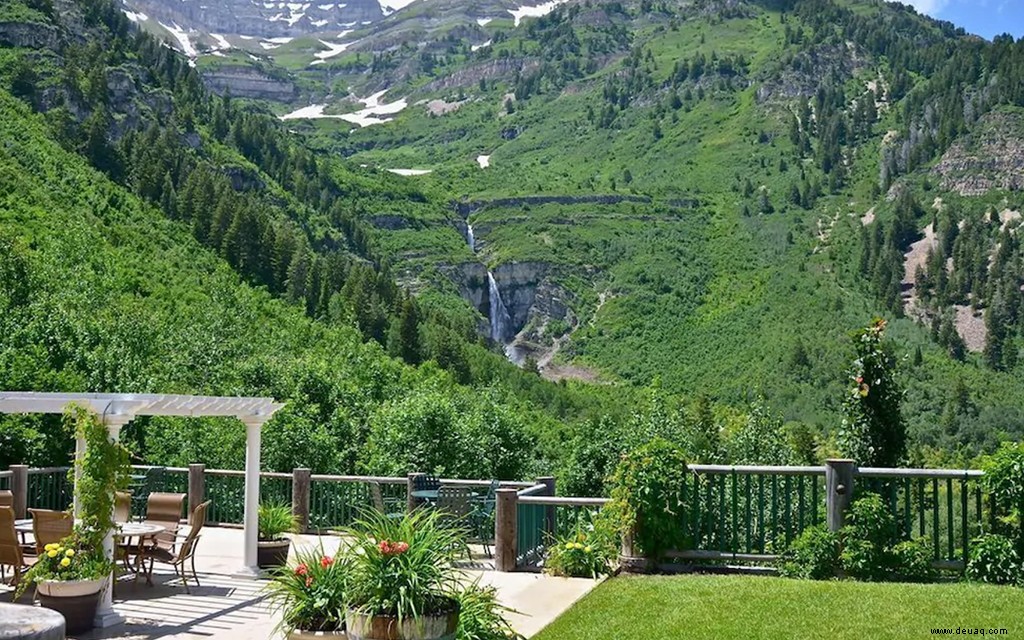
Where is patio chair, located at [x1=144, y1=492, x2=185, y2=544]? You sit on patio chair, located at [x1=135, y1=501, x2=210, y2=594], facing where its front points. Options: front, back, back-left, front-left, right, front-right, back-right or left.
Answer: right

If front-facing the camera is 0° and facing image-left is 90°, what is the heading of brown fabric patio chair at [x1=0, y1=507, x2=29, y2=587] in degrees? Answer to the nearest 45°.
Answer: approximately 225°

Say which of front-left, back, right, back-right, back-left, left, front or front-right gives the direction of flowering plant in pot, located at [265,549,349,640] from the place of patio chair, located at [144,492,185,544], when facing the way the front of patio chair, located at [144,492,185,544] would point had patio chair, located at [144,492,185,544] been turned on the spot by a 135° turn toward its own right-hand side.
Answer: back

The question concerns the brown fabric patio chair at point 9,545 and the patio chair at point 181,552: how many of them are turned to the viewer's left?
1

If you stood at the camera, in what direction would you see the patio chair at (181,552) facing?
facing to the left of the viewer

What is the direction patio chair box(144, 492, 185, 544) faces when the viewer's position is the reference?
facing the viewer and to the left of the viewer

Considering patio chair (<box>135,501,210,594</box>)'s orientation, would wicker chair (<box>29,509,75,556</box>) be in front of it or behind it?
in front

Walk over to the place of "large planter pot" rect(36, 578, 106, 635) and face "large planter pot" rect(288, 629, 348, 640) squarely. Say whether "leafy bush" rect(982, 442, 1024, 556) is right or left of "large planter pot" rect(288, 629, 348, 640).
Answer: left

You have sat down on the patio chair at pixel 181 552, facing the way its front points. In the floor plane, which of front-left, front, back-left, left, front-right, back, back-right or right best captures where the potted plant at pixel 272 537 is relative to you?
back-right

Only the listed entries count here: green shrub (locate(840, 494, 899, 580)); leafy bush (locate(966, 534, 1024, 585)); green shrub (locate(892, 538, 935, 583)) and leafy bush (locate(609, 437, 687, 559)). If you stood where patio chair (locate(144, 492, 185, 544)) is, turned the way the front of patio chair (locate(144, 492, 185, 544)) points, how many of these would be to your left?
4

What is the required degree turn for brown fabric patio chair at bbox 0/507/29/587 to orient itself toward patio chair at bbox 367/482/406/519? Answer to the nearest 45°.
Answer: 0° — it already faces it

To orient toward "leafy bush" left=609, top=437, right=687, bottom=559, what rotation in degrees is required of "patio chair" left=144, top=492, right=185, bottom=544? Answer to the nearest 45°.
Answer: approximately 90° to its left
